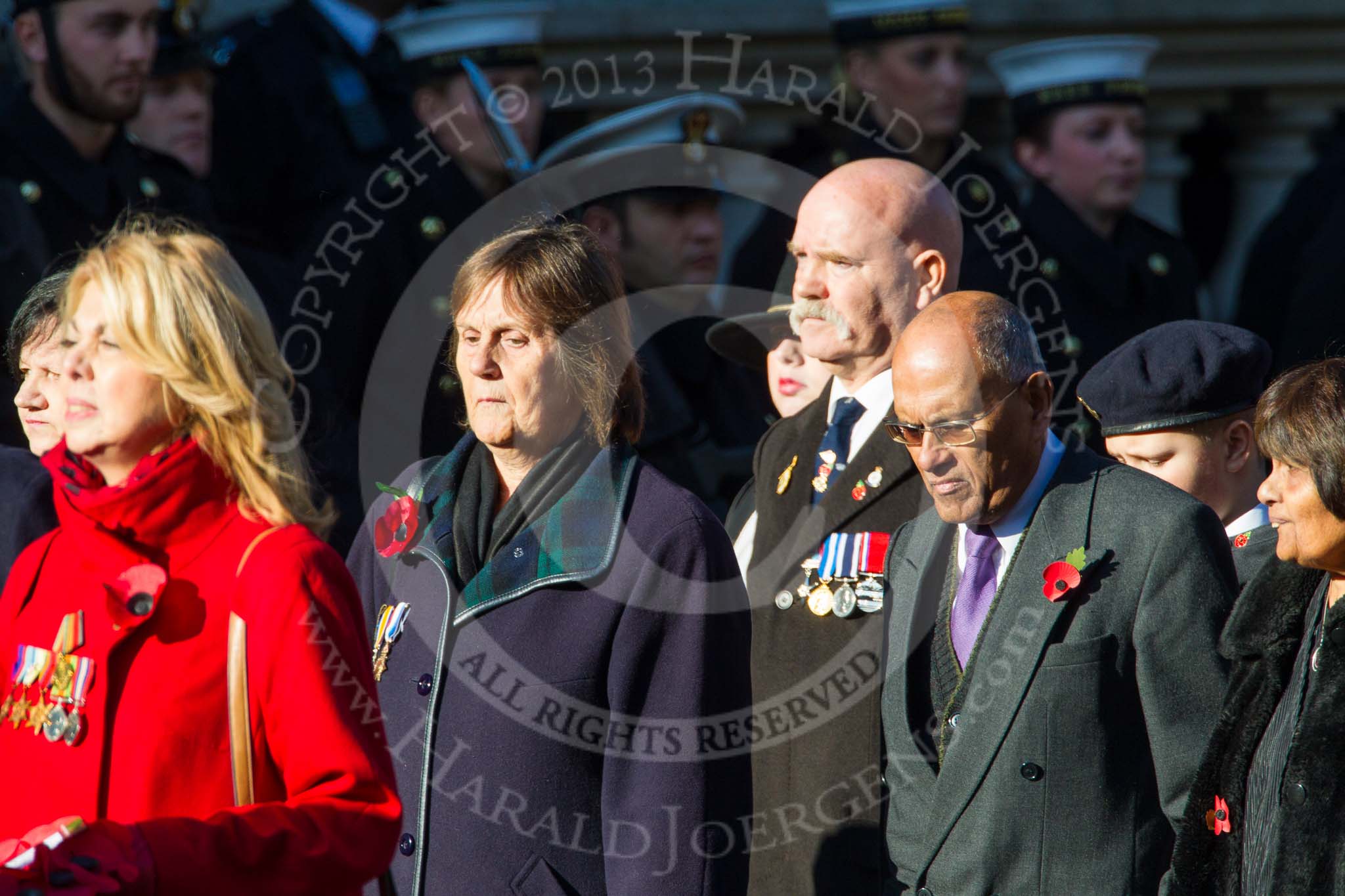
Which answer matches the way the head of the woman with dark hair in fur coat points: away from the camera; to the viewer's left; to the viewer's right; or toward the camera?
to the viewer's left

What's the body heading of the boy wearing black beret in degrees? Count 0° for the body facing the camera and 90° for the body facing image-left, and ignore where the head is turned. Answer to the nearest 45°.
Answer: approximately 45°

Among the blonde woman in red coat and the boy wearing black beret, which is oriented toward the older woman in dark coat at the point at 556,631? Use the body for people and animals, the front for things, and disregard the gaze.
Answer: the boy wearing black beret

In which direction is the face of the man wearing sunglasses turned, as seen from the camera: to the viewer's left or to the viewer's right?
to the viewer's left

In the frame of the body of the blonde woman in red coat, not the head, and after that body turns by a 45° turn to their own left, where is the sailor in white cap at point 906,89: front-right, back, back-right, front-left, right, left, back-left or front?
back-left

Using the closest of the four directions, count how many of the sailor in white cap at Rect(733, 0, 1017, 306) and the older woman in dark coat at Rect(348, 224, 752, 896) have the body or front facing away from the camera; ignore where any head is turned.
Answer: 0

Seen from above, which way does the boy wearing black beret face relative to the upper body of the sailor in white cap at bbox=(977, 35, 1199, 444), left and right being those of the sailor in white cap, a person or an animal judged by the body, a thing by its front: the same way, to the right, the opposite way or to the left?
to the right

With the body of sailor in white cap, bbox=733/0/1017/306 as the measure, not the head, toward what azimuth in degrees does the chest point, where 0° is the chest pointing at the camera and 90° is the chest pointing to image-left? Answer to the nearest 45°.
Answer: approximately 315°

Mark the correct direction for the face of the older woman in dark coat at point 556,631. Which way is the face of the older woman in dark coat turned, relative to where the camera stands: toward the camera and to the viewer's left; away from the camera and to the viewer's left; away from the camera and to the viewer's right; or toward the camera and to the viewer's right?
toward the camera and to the viewer's left
